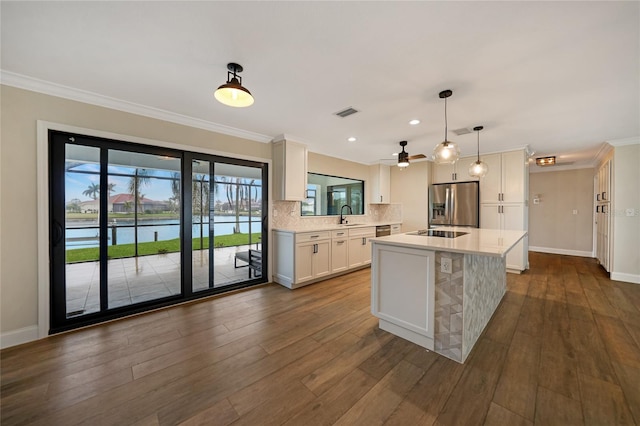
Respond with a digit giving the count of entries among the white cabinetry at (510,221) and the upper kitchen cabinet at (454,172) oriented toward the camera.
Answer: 2

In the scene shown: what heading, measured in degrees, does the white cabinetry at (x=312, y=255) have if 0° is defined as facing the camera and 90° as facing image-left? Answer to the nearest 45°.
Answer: approximately 315°

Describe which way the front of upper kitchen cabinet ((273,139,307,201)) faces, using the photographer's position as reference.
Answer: facing the viewer and to the right of the viewer

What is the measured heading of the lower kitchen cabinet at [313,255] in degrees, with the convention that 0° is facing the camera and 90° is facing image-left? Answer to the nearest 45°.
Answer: approximately 315°

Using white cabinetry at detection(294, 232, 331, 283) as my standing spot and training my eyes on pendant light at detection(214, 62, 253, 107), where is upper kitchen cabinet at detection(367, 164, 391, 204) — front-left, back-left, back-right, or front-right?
back-left

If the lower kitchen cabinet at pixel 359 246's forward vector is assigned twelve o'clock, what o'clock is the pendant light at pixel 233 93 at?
The pendant light is roughly at 2 o'clock from the lower kitchen cabinet.

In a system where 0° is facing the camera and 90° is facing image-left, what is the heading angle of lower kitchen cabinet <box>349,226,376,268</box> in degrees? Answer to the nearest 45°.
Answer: approximately 315°

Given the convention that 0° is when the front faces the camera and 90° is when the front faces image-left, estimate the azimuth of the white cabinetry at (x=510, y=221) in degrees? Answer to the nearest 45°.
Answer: approximately 0°

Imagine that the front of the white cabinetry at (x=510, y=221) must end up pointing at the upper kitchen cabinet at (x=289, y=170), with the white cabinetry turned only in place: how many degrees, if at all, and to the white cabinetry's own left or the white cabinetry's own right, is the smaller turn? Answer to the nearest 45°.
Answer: approximately 45° to the white cabinetry's own right

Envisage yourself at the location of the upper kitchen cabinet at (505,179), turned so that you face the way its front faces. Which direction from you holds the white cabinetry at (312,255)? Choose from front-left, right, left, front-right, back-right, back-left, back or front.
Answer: front-right
